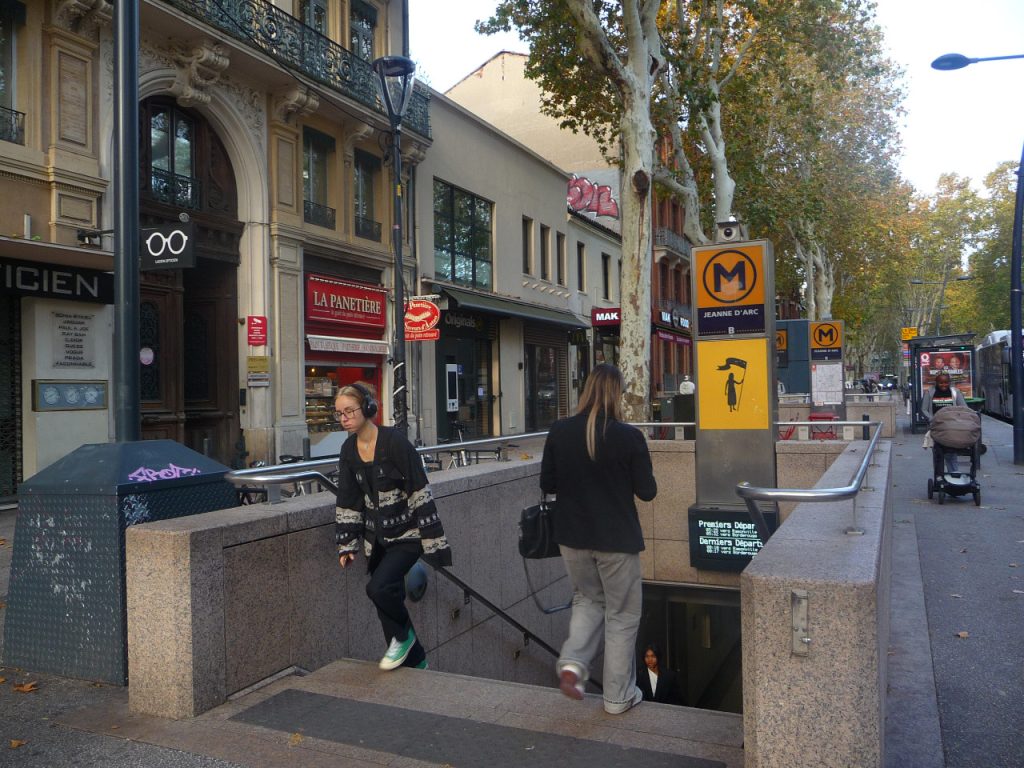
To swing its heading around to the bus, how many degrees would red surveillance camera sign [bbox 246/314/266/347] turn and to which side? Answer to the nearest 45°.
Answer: approximately 90° to its left

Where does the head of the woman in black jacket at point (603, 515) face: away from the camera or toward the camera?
away from the camera

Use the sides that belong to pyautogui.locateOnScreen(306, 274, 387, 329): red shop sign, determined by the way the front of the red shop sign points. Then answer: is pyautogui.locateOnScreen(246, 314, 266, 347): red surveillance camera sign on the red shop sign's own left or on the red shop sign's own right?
on the red shop sign's own right

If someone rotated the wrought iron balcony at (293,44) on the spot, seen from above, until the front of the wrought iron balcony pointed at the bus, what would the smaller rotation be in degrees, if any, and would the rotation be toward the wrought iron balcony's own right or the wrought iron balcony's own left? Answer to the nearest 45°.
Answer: approximately 45° to the wrought iron balcony's own left

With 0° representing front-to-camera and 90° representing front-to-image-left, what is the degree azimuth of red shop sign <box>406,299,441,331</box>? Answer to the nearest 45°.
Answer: approximately 0°

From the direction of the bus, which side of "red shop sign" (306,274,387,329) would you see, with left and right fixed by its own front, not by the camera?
left
